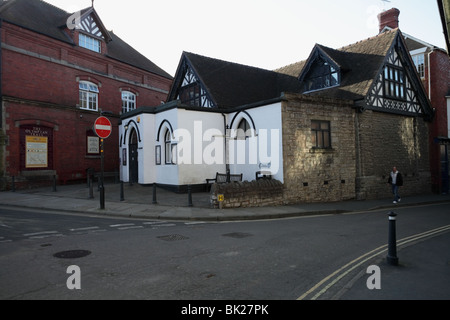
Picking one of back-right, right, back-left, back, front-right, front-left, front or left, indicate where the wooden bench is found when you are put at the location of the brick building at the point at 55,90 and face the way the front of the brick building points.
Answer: front

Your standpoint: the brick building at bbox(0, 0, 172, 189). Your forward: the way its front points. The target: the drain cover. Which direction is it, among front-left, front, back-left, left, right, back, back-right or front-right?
front-right

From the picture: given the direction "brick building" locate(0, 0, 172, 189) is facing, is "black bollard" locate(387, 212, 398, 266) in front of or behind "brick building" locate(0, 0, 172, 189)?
in front

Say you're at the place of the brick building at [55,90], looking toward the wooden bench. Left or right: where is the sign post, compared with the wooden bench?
right

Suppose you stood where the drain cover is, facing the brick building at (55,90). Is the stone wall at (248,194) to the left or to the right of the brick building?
right

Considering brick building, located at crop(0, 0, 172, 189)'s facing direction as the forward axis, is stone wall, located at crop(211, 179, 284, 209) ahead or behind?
ahead

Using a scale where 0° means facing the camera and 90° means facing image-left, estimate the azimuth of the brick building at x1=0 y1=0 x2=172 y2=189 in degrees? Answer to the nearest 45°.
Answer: approximately 315°

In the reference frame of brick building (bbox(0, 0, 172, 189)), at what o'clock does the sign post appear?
The sign post is roughly at 1 o'clock from the brick building.
